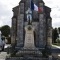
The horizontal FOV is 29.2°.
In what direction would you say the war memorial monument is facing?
toward the camera
